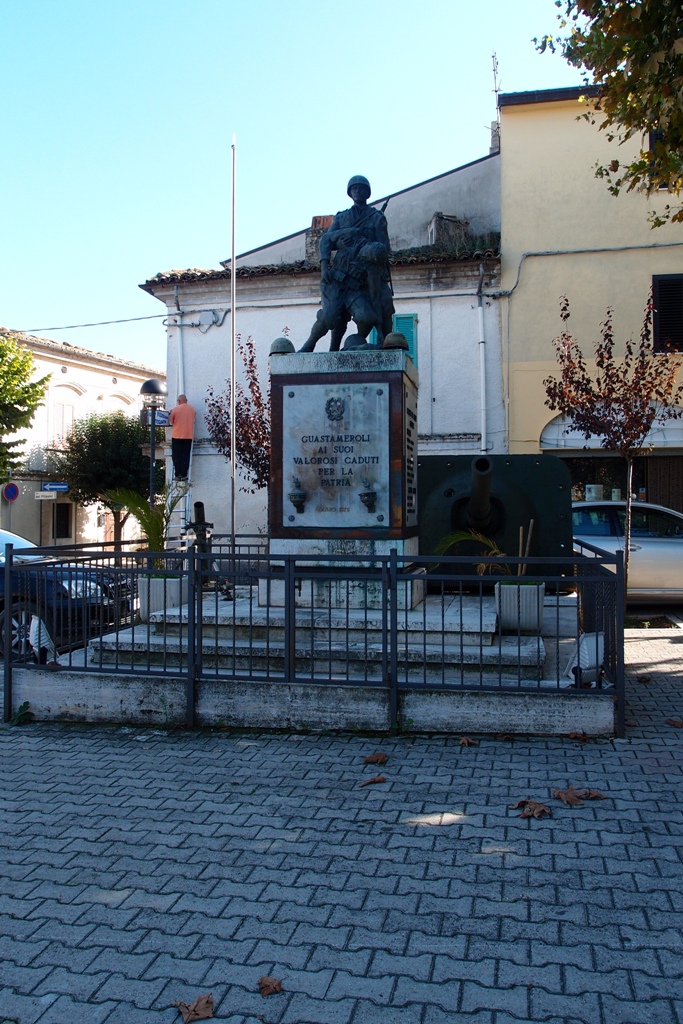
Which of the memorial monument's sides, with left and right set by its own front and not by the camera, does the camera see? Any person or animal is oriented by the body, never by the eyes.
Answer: front

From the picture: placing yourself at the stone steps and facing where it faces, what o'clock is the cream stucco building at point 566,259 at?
The cream stucco building is roughly at 7 o'clock from the stone steps.

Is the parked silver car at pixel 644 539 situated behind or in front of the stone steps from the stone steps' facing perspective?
behind

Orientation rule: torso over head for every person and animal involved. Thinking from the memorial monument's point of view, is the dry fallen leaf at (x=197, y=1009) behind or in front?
in front

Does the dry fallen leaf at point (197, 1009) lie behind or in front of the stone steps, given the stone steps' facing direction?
in front

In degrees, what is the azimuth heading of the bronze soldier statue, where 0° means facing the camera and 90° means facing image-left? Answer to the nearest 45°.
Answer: approximately 0°

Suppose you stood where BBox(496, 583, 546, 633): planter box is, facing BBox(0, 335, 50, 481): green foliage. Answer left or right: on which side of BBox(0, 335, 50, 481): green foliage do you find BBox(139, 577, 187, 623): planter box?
left

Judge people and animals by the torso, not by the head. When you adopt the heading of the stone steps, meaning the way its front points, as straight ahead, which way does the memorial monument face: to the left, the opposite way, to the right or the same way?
the same way

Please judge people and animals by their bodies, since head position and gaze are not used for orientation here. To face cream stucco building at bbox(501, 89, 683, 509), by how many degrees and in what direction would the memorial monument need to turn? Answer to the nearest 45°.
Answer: approximately 135° to its left

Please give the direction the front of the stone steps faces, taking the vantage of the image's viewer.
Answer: facing the viewer

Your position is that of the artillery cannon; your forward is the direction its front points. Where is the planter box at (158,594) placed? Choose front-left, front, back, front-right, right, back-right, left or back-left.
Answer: front-right

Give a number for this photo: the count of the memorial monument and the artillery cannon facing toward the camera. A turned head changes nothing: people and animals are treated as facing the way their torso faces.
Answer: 2

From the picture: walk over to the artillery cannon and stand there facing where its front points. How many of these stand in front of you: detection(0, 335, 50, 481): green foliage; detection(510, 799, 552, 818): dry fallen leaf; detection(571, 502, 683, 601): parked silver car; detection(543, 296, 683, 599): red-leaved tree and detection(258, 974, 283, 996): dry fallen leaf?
2

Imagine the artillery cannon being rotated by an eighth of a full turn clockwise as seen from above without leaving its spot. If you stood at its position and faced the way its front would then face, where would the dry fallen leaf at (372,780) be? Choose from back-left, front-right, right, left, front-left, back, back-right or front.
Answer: front-left

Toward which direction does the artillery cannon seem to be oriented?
toward the camera

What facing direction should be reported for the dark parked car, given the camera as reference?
facing the viewer and to the right of the viewer

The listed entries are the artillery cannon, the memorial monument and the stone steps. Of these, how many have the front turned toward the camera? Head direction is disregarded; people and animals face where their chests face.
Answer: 3

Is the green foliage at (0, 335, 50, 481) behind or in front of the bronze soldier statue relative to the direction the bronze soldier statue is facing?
behind

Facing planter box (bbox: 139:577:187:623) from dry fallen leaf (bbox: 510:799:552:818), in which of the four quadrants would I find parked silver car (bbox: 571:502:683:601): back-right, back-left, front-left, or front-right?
front-right
